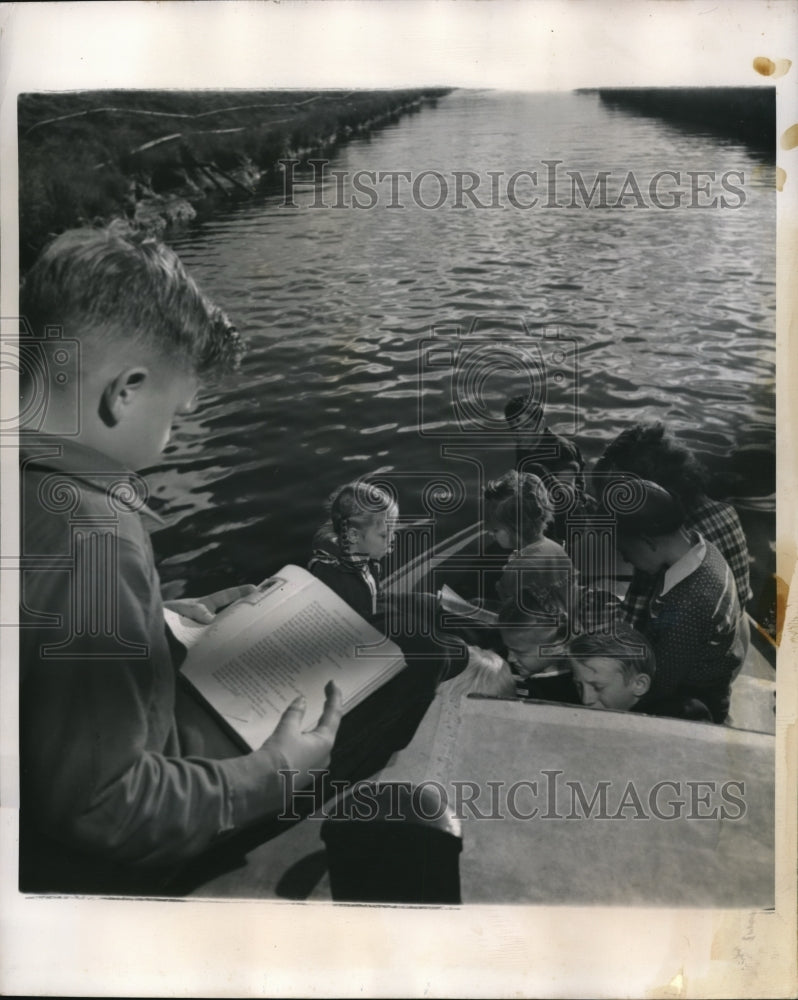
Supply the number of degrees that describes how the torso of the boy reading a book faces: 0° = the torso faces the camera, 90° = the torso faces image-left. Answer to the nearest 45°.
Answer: approximately 225°

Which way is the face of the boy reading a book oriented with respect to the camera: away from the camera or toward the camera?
away from the camera
